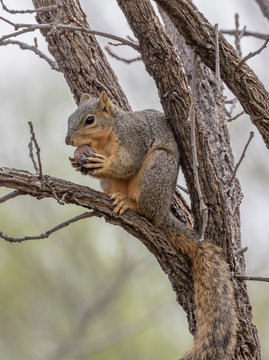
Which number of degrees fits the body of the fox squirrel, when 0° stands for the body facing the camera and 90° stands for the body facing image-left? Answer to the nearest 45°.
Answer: approximately 90°
